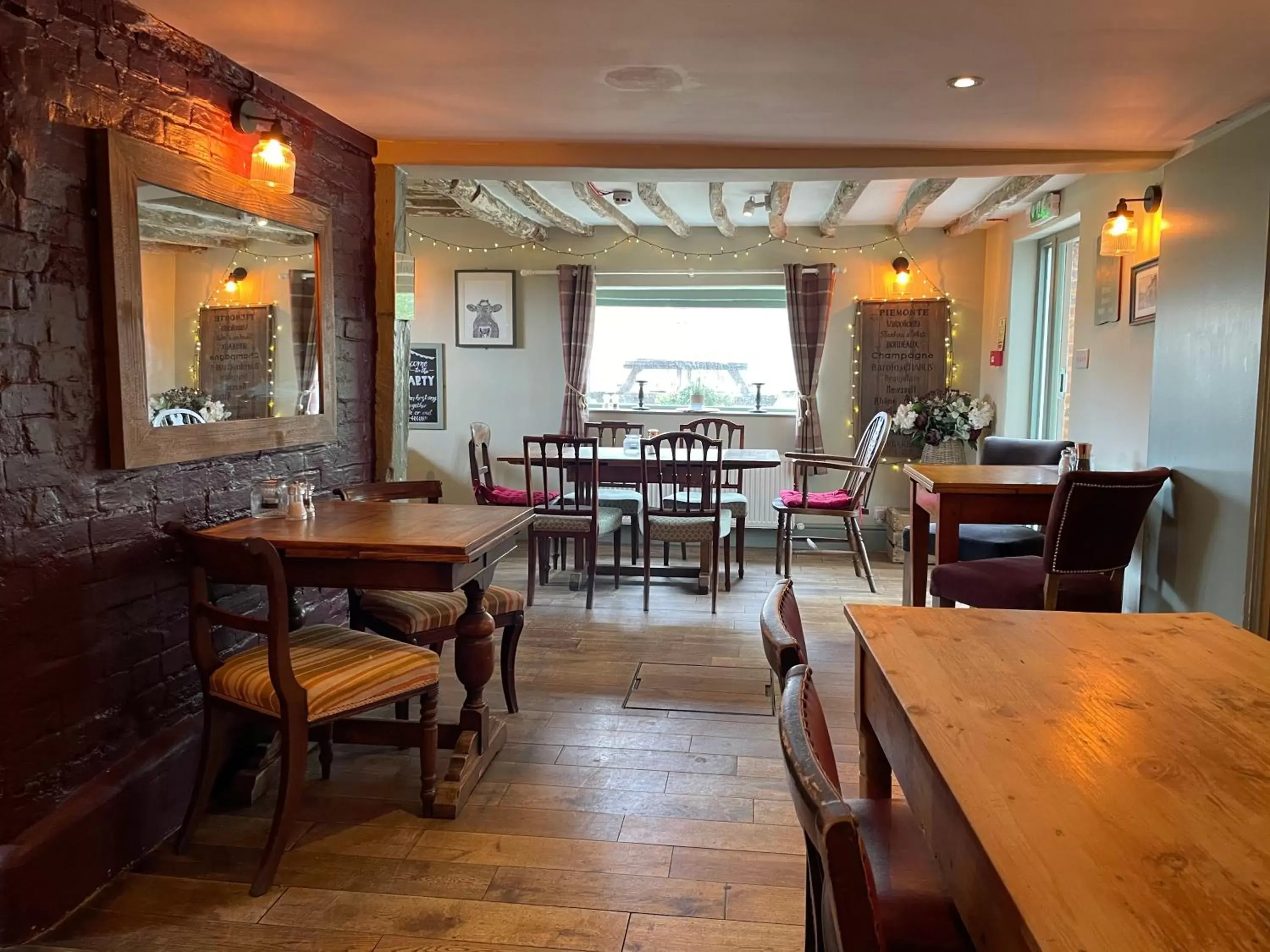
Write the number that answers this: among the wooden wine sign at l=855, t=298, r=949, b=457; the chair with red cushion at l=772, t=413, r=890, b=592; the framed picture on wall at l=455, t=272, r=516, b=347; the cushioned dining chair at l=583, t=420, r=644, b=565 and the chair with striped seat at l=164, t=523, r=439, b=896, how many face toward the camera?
3

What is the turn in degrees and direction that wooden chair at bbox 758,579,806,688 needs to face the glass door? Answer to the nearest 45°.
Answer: approximately 90° to its left

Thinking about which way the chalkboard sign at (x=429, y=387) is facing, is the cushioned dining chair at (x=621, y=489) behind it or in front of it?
in front

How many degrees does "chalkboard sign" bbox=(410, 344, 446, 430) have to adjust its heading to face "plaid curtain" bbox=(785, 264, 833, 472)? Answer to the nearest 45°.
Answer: approximately 90° to its left

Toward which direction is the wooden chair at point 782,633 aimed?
to the viewer's right

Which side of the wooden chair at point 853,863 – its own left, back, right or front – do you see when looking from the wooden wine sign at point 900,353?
left

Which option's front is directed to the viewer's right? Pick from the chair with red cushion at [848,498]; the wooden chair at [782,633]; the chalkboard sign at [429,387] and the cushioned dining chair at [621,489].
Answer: the wooden chair

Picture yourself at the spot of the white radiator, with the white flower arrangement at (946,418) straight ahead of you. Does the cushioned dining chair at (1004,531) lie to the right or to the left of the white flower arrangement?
right

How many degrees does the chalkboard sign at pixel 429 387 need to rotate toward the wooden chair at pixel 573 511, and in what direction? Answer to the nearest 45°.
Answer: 0° — it already faces it

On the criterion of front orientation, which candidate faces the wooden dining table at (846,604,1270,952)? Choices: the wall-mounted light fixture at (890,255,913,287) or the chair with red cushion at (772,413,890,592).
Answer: the wall-mounted light fixture

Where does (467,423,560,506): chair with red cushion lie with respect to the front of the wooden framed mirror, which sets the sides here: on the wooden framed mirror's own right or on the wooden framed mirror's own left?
on the wooden framed mirror's own left

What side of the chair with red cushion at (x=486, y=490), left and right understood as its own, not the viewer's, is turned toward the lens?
right

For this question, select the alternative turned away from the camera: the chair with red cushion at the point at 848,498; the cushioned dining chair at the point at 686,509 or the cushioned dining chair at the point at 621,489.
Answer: the cushioned dining chair at the point at 686,509
